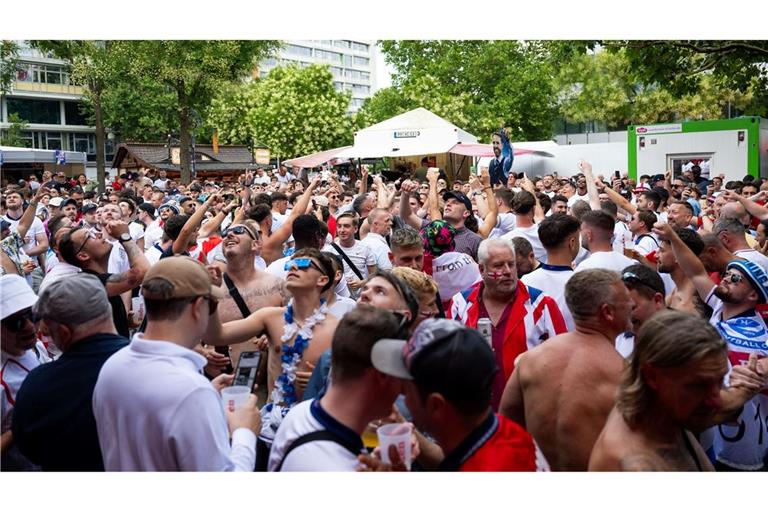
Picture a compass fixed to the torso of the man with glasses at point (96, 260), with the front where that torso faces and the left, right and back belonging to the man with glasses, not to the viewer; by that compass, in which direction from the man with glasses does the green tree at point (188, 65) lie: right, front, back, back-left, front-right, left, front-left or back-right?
left

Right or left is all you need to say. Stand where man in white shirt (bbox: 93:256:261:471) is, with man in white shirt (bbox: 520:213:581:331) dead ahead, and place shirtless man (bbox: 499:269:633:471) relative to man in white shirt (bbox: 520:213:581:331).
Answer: right

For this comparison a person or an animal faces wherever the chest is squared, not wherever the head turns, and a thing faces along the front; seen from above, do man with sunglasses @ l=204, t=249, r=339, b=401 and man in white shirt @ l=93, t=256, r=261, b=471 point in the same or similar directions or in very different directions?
very different directions

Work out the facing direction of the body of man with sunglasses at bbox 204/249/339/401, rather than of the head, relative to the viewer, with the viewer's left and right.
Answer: facing the viewer and to the left of the viewer

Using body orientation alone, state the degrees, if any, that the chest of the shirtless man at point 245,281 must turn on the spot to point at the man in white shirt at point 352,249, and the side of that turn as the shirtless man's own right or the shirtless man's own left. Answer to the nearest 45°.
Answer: approximately 180°

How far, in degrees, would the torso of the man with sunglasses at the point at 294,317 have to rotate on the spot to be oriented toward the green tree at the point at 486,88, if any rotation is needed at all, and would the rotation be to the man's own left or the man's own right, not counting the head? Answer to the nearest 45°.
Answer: approximately 135° to the man's own right

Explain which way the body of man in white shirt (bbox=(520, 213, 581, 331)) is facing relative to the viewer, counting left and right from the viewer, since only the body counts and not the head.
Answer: facing away from the viewer and to the right of the viewer

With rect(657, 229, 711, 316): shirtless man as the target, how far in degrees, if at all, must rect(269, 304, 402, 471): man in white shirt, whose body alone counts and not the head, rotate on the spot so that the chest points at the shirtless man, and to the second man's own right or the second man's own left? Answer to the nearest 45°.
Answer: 0° — they already face them

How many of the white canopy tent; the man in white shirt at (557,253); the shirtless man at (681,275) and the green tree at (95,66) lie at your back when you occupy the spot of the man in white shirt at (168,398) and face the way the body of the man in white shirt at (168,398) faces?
0

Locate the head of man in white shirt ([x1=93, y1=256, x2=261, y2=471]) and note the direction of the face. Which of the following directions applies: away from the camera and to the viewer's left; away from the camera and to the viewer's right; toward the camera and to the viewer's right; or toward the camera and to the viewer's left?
away from the camera and to the viewer's right

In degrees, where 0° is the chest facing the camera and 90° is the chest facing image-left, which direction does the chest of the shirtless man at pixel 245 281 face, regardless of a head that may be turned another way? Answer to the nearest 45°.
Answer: approximately 45°

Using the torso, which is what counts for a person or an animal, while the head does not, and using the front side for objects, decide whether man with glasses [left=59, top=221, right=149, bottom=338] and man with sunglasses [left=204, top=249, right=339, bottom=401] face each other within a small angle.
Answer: no

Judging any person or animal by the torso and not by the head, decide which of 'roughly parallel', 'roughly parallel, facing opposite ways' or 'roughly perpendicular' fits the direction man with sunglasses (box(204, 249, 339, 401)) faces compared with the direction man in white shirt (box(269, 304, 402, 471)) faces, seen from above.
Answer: roughly parallel, facing opposite ways
